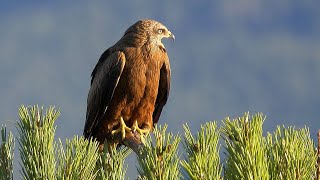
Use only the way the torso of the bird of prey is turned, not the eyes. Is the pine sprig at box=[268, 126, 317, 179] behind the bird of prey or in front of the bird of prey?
in front

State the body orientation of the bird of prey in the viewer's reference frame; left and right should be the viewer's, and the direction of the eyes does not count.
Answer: facing the viewer and to the right of the viewer

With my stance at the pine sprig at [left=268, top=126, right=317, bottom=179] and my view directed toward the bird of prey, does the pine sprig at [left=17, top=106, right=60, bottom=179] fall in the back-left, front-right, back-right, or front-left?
front-left

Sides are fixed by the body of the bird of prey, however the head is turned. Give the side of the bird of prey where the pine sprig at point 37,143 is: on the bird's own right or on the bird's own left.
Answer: on the bird's own right

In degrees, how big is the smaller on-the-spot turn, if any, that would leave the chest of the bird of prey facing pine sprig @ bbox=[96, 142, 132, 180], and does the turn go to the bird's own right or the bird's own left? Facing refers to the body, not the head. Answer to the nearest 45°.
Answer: approximately 45° to the bird's own right
